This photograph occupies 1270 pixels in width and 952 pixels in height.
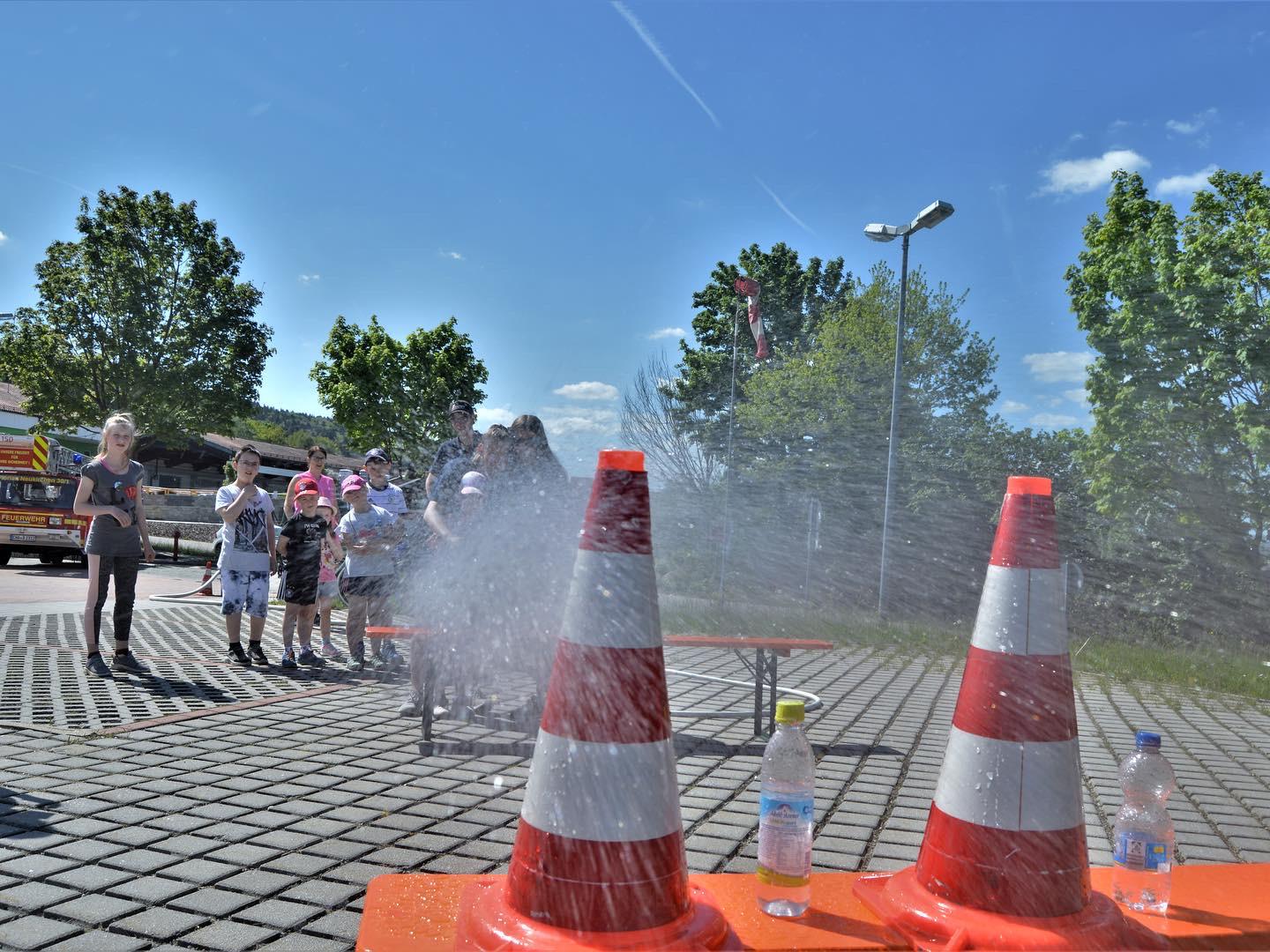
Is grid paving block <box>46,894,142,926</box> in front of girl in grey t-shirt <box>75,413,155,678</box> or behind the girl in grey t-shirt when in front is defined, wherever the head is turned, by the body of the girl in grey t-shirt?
in front

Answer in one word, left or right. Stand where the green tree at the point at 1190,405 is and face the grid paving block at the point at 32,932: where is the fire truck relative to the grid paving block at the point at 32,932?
right

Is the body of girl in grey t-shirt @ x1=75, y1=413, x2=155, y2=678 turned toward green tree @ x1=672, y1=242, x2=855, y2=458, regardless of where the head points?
no

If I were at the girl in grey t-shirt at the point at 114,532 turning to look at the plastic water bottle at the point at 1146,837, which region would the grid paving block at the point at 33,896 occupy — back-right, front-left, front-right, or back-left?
front-right

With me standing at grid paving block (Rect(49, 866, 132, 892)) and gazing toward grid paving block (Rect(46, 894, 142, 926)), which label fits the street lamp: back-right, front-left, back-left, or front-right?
back-left

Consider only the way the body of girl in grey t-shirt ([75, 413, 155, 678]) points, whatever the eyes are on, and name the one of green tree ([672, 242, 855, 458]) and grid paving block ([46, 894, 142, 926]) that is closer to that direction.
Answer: the grid paving block

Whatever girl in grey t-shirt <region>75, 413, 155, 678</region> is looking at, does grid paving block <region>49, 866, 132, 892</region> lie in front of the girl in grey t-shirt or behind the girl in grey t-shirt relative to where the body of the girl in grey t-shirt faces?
in front

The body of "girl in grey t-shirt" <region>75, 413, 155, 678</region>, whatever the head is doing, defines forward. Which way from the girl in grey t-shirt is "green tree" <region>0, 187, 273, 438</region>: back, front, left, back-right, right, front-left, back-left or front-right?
back-left

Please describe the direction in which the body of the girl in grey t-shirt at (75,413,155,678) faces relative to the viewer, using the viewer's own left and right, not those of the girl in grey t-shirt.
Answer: facing the viewer and to the right of the viewer

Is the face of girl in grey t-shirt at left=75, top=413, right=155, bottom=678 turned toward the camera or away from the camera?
toward the camera

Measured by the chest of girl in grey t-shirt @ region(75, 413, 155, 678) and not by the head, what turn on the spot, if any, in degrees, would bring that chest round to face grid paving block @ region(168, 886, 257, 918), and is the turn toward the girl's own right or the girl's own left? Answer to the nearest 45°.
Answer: approximately 45° to the girl's own right

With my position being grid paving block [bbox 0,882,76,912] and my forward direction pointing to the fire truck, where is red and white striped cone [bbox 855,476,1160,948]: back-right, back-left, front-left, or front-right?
back-right
